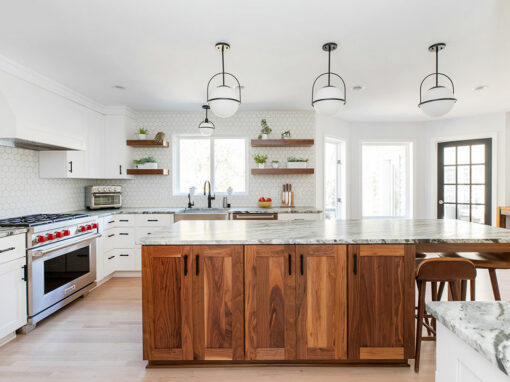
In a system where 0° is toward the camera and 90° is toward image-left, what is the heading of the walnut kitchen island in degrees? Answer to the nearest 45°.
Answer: approximately 0°

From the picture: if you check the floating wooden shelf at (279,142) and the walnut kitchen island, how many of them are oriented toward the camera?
2

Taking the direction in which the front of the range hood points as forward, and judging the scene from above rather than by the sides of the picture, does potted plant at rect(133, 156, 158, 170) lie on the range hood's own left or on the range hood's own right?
on the range hood's own left

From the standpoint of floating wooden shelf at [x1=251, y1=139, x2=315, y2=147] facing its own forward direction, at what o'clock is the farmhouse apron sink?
The farmhouse apron sink is roughly at 2 o'clock from the floating wooden shelf.

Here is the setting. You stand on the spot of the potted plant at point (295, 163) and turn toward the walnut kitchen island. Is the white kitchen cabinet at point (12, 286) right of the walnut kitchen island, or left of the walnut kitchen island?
right

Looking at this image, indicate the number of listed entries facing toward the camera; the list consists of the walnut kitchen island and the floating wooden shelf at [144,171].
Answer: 2

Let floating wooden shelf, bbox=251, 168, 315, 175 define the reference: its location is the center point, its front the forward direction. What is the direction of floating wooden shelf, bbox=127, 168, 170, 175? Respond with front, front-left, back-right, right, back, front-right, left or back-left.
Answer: right

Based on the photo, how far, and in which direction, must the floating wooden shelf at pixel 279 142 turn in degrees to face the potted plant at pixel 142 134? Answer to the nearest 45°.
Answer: approximately 90° to its right

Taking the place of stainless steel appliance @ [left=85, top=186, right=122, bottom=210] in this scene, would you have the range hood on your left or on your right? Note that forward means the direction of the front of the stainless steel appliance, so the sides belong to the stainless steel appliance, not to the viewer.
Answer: on your right
